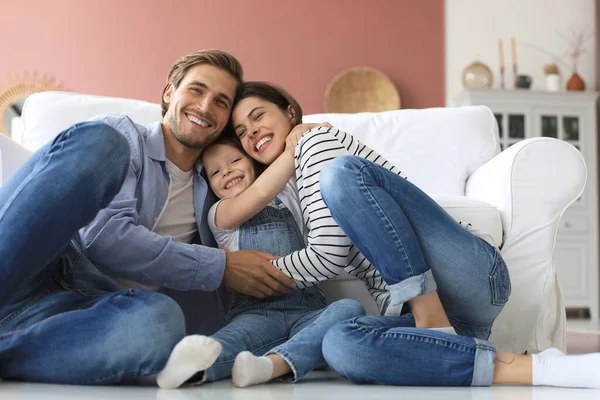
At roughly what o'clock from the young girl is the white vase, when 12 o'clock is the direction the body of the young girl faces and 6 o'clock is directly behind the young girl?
The white vase is roughly at 7 o'clock from the young girl.

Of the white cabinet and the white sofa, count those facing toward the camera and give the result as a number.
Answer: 2

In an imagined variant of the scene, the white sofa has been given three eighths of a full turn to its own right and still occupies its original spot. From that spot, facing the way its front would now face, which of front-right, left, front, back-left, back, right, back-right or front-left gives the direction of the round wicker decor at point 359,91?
front-right

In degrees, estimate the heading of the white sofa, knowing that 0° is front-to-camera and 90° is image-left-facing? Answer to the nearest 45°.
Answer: approximately 0°

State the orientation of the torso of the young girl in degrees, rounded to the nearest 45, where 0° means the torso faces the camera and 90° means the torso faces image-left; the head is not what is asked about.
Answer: approximately 0°

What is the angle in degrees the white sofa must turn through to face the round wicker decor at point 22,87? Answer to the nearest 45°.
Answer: approximately 135° to its right

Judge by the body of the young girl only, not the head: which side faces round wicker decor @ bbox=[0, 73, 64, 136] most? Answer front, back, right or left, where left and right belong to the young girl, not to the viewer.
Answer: back

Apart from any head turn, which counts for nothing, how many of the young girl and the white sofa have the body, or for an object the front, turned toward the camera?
2
